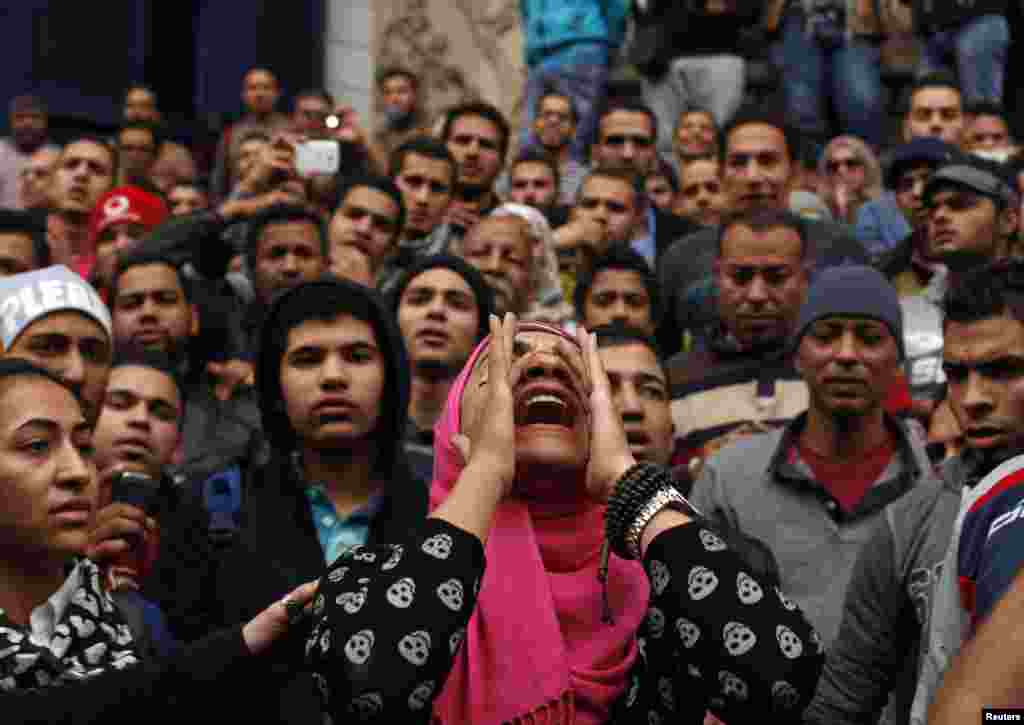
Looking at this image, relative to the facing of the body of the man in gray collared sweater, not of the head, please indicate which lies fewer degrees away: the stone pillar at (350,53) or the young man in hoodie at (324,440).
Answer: the young man in hoodie

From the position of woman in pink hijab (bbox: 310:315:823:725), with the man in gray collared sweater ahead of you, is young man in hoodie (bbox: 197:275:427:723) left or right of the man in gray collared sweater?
left

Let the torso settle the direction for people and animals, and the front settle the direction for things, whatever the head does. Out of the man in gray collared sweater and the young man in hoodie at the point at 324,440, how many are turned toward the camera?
2

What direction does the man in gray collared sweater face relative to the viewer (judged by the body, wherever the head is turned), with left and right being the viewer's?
facing the viewer

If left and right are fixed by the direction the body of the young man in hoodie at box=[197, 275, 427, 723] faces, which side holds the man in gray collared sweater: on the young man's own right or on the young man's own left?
on the young man's own left

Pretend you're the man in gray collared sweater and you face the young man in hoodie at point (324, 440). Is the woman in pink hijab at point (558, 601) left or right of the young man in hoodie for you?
left

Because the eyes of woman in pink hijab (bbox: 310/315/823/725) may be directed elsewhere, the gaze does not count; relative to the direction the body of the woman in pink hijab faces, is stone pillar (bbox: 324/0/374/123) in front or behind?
behind
